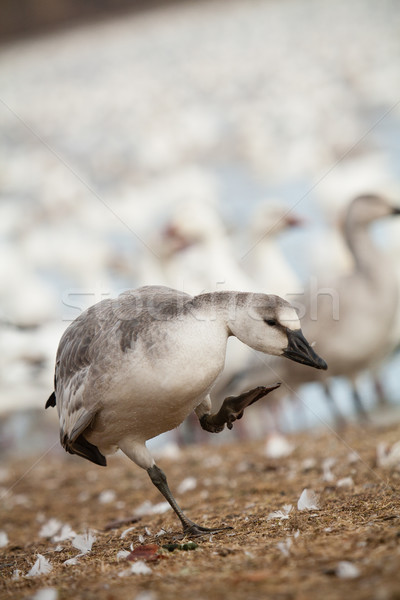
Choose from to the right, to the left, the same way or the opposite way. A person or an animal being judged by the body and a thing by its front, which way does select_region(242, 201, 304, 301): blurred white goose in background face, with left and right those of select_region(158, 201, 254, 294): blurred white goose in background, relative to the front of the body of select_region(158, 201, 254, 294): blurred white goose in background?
the opposite way

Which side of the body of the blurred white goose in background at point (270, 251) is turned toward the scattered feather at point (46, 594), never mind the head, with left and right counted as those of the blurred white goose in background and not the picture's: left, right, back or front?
right

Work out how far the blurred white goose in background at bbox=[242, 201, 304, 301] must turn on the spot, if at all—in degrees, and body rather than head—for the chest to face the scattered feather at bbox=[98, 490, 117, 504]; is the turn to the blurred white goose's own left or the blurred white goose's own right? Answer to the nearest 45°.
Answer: approximately 90° to the blurred white goose's own right

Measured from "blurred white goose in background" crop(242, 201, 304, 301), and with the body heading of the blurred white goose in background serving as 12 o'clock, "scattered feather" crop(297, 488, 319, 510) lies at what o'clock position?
The scattered feather is roughly at 3 o'clock from the blurred white goose in background.

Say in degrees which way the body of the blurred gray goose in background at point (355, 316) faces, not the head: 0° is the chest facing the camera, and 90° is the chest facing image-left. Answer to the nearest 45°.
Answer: approximately 270°

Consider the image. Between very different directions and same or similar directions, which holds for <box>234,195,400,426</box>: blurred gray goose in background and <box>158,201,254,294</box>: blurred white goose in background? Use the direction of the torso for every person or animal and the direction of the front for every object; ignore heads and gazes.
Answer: very different directions

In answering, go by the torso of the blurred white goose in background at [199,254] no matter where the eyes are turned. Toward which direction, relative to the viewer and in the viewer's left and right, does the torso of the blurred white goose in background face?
facing to the left of the viewer

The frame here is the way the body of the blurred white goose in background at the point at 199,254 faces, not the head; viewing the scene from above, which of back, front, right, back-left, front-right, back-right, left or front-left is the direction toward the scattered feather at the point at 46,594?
left

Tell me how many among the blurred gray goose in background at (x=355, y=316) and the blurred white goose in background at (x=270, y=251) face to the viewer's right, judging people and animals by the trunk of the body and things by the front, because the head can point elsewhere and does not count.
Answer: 2

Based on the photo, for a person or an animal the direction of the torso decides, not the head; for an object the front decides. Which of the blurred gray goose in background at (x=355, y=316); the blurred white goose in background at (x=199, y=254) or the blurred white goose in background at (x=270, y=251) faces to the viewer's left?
the blurred white goose in background at (x=199, y=254)

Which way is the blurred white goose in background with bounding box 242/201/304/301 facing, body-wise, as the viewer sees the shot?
to the viewer's right

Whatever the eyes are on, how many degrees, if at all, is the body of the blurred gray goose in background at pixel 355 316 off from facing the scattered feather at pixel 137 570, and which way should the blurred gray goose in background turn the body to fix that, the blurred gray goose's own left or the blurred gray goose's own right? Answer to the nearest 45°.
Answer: approximately 90° to the blurred gray goose's own right
